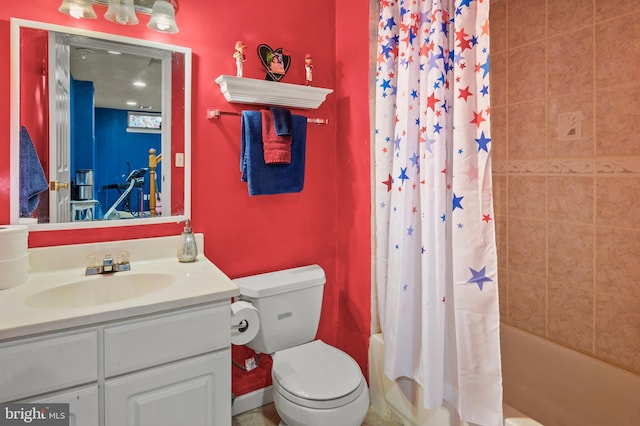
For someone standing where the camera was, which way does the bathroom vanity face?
facing the viewer

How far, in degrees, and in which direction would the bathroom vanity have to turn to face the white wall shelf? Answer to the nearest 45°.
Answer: approximately 135° to its left

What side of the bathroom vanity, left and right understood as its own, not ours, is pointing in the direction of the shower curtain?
left

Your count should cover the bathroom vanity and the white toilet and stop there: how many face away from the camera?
0

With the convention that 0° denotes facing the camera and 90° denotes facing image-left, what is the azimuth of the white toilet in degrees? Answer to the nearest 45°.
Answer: approximately 315°
